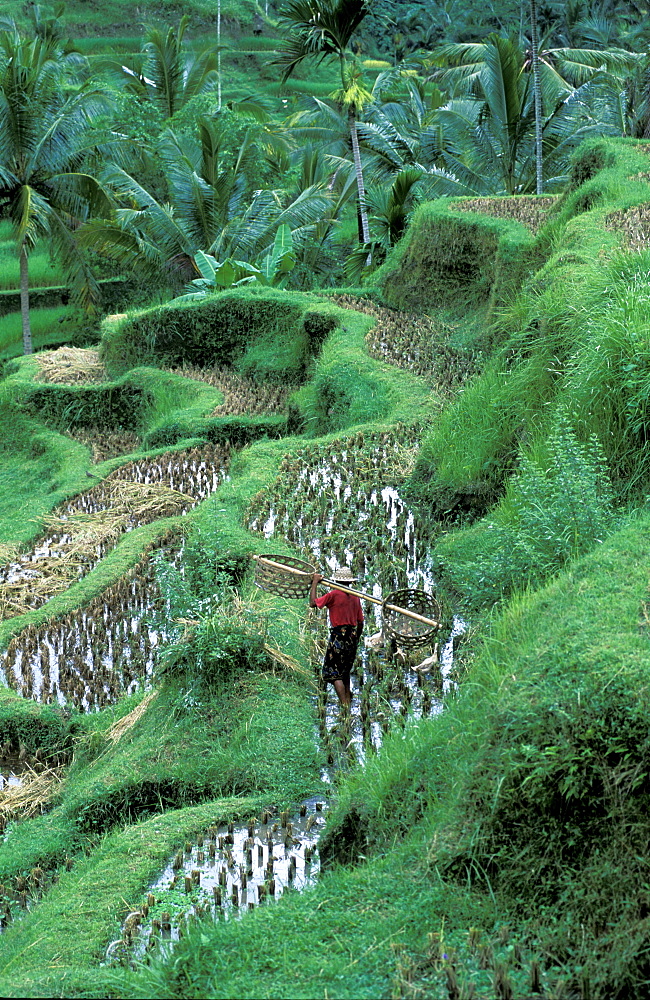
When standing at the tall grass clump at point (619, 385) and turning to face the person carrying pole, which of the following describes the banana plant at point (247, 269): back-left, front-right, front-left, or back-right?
back-right

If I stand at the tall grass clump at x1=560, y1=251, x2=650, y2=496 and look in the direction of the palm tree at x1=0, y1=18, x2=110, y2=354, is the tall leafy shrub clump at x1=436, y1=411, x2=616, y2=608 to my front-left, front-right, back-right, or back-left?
back-left

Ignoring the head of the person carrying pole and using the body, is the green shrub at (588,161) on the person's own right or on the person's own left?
on the person's own right

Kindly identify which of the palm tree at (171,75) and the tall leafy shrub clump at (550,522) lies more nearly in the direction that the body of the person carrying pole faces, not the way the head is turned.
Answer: the palm tree

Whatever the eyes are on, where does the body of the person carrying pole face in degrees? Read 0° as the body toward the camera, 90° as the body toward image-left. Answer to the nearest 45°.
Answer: approximately 135°

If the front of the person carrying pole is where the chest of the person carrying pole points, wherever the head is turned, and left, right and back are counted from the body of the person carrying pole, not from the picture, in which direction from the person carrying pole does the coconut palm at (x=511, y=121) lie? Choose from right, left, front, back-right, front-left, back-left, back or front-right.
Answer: front-right

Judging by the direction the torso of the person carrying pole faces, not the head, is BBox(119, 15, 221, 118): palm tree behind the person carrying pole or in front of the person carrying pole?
in front

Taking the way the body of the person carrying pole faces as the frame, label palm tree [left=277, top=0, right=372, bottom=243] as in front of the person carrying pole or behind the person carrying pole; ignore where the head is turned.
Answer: in front
